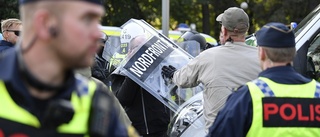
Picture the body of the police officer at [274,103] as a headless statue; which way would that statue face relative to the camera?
away from the camera

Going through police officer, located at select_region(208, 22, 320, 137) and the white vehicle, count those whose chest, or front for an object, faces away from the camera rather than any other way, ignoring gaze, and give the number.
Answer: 1

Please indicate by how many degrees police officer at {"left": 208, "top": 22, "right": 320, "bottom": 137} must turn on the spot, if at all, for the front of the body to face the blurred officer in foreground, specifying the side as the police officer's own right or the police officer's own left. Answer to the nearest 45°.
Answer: approximately 135° to the police officer's own left

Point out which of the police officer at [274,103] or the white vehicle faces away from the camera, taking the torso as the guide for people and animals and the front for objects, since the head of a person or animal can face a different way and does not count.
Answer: the police officer

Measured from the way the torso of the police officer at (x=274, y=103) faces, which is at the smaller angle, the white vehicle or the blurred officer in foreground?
the white vehicle

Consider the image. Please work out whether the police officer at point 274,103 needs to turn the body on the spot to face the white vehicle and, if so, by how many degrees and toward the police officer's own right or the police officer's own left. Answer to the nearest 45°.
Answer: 0° — they already face it

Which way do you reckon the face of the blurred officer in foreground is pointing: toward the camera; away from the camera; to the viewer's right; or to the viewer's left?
to the viewer's right
